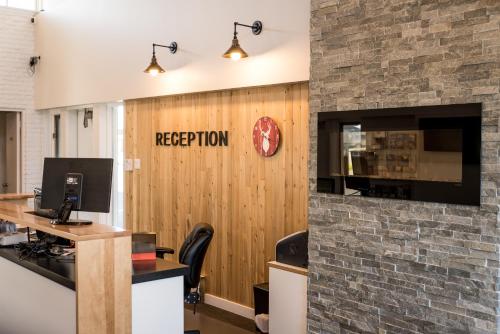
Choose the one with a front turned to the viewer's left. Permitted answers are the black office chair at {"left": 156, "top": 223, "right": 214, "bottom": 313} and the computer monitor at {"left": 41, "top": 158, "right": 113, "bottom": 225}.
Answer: the black office chair

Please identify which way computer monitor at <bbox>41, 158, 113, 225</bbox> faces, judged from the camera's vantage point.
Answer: facing away from the viewer and to the right of the viewer

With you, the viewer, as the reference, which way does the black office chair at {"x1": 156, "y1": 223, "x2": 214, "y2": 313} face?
facing to the left of the viewer

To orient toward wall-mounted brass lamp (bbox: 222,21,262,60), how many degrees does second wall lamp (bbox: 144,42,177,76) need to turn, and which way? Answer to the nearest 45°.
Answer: approximately 90° to its left
